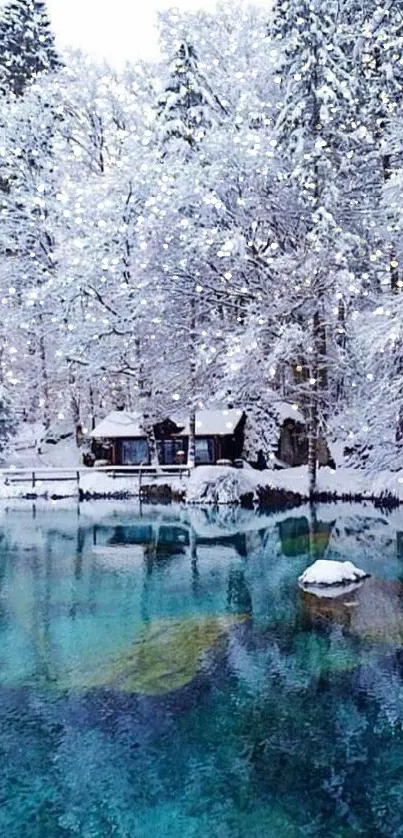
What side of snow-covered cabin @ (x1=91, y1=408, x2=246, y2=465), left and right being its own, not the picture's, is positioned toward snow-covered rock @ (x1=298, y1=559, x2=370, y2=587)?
front

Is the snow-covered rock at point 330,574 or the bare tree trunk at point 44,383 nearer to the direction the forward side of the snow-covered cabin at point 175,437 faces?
the snow-covered rock

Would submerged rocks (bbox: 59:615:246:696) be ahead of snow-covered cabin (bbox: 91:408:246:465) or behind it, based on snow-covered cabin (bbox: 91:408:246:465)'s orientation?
ahead

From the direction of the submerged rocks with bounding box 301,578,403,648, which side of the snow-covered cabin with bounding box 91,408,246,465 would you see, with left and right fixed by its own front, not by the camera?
front

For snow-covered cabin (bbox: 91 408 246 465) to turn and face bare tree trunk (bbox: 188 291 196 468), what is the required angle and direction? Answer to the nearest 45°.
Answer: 0° — it already faces it

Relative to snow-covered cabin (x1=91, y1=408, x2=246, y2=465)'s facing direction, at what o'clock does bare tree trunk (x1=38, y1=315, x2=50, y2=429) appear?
The bare tree trunk is roughly at 4 o'clock from the snow-covered cabin.

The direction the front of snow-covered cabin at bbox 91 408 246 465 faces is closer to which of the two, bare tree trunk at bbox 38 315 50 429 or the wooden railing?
the wooden railing
